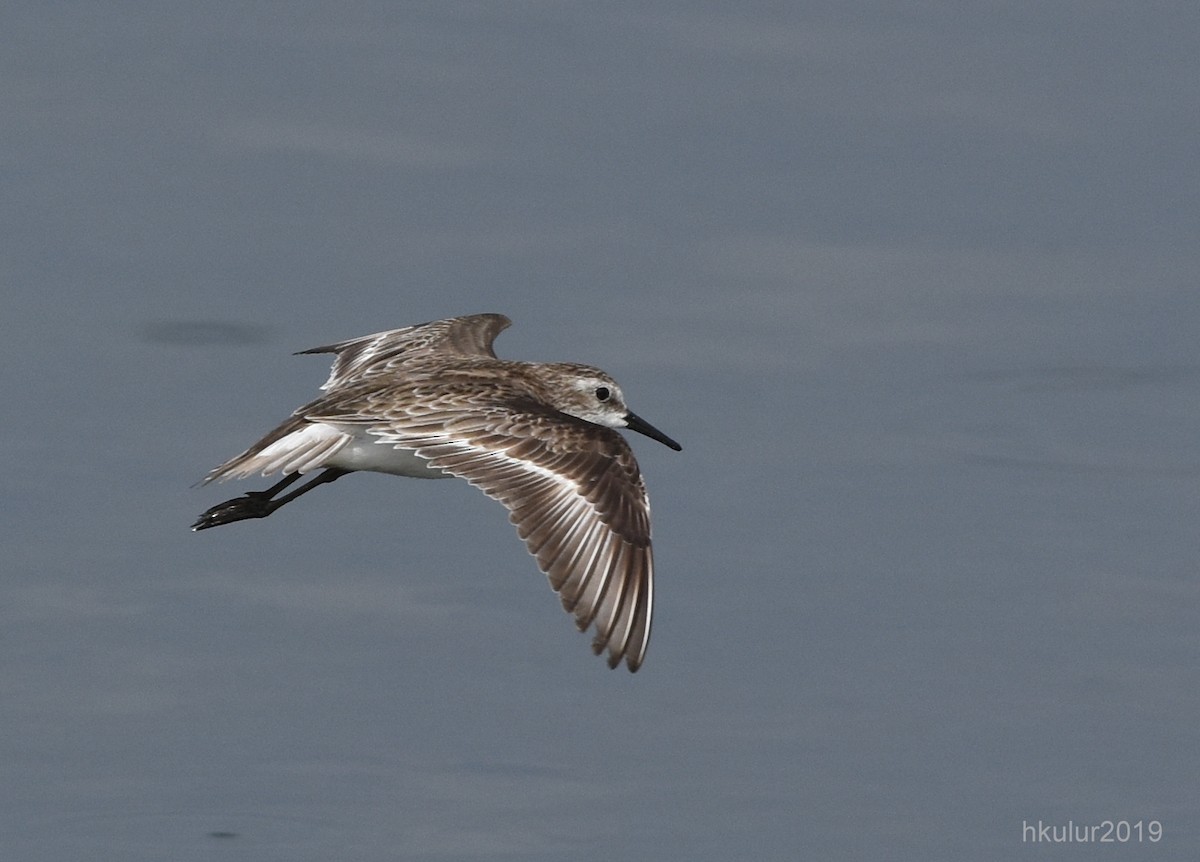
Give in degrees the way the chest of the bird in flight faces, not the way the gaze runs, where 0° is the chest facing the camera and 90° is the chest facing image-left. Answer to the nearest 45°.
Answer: approximately 270°
